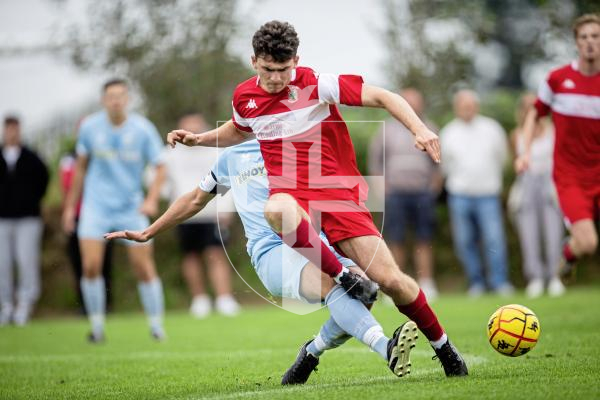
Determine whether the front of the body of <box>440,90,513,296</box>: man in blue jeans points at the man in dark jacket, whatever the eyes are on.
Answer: no

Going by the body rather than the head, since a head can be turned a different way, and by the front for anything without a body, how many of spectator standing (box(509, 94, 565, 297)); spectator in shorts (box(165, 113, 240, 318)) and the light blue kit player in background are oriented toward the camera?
3

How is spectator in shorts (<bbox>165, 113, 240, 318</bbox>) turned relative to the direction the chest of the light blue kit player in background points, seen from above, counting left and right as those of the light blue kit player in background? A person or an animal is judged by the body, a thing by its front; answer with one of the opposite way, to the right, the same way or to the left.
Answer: the same way

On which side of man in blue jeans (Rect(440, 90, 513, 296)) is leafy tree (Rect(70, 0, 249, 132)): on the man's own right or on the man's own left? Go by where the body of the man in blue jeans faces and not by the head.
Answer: on the man's own right

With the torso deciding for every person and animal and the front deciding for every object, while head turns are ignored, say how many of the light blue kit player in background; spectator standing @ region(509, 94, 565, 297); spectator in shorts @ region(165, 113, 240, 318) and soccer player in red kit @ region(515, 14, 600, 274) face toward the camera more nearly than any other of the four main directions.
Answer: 4

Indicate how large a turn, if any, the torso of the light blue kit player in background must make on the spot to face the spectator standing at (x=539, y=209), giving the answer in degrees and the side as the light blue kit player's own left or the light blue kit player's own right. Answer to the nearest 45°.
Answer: approximately 90° to the light blue kit player's own left

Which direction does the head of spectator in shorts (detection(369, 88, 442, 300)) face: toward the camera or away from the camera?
toward the camera

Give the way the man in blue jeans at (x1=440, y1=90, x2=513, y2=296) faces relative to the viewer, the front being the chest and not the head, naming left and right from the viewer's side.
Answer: facing the viewer

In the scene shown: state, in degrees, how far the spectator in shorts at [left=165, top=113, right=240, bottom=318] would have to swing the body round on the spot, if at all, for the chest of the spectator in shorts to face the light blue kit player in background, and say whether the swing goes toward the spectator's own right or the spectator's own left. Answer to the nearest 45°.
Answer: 0° — they already face them

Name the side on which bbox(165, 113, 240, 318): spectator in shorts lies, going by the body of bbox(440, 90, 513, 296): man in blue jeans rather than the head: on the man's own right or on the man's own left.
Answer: on the man's own right

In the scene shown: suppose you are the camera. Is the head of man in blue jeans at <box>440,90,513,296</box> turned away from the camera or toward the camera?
toward the camera

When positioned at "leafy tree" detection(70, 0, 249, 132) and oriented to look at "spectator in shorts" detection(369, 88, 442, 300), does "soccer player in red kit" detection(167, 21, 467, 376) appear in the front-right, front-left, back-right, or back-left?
front-right

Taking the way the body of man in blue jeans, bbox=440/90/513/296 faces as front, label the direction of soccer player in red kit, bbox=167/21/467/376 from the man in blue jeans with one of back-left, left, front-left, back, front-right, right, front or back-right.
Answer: front

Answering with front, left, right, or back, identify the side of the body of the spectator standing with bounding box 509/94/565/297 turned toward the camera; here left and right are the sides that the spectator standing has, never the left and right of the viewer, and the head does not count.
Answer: front
